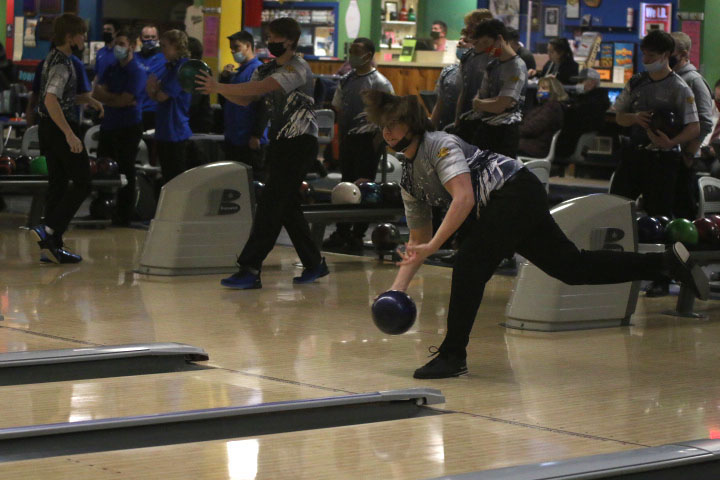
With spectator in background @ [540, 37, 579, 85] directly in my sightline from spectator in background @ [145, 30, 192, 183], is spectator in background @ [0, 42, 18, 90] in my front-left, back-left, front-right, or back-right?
front-left

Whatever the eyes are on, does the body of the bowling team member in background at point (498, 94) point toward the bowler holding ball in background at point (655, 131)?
no

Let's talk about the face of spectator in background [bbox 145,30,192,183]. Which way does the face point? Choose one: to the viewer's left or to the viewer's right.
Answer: to the viewer's left

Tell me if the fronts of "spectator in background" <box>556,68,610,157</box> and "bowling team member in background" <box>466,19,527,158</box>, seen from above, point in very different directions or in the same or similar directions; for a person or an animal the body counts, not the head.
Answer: same or similar directions

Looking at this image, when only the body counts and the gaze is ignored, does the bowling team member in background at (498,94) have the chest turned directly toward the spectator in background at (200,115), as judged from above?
no

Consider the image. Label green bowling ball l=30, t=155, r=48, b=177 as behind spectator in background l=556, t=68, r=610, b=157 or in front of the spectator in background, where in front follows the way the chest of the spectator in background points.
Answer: in front

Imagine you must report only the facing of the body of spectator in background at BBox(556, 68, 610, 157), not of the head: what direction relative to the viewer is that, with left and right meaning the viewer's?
facing the viewer and to the left of the viewer

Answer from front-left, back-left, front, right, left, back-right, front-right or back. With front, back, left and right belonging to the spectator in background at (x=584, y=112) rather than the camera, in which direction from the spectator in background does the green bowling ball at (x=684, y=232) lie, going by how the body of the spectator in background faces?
front-left

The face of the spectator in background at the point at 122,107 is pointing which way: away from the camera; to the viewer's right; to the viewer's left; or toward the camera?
toward the camera

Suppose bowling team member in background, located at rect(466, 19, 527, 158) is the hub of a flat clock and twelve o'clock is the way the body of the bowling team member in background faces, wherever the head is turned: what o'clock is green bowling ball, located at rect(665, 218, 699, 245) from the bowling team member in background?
The green bowling ball is roughly at 9 o'clock from the bowling team member in background.

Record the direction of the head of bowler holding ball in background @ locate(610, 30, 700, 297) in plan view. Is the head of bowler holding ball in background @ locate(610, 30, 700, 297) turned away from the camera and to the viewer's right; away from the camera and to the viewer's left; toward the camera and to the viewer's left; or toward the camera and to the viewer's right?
toward the camera and to the viewer's left

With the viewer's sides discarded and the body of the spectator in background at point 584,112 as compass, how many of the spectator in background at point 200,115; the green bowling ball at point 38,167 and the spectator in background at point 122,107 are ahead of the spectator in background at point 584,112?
3

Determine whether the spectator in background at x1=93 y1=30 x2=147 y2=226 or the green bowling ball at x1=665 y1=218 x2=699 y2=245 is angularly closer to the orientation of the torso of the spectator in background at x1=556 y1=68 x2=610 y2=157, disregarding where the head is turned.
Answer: the spectator in background

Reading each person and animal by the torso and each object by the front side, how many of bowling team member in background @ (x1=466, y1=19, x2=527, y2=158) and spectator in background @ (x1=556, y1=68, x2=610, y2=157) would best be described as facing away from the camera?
0
